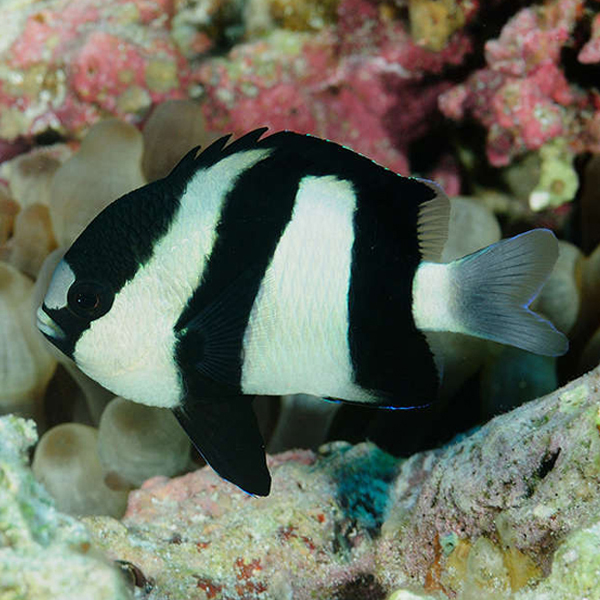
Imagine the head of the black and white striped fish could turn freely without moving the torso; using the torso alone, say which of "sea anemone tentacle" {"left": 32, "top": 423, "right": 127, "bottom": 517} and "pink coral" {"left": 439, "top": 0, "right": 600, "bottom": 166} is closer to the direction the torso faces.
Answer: the sea anemone tentacle

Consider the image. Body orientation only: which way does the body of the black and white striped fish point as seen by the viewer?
to the viewer's left

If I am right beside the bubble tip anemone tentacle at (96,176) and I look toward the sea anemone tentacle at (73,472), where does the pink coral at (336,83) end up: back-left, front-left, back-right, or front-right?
back-left

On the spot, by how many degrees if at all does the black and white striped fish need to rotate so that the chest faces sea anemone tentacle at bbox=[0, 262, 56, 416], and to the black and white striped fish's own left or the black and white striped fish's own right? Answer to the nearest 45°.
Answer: approximately 45° to the black and white striped fish's own right
